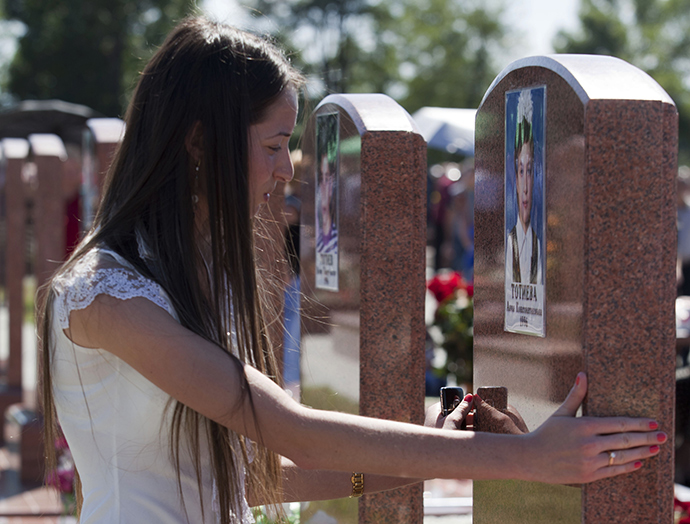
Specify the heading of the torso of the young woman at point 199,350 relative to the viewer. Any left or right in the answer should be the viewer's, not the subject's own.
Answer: facing to the right of the viewer

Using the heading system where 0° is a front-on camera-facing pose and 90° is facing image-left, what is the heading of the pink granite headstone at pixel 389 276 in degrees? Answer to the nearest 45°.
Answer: approximately 90°

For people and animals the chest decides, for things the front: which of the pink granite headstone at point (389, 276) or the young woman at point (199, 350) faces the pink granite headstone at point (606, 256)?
the young woman

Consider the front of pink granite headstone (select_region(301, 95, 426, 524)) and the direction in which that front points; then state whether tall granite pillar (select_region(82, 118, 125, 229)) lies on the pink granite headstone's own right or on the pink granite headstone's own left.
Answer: on the pink granite headstone's own right

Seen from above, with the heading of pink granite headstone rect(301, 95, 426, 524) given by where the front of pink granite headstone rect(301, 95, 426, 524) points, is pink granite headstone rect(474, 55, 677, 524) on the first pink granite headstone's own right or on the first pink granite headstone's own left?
on the first pink granite headstone's own left

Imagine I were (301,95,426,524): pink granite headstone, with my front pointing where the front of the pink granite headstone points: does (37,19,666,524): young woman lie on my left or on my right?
on my left

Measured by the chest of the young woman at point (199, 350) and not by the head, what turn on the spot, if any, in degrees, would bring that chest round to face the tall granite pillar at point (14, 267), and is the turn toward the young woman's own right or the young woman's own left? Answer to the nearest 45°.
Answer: approximately 135° to the young woman's own left

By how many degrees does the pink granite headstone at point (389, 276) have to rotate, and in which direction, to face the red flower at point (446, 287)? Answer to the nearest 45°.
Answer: approximately 90° to its right

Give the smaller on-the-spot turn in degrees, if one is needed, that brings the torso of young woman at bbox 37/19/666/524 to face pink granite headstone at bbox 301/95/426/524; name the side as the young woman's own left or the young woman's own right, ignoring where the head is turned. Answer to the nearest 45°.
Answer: approximately 45° to the young woman's own left

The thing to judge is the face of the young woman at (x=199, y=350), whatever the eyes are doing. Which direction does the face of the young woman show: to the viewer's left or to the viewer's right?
to the viewer's right

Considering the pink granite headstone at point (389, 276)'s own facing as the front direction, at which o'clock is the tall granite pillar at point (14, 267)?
The tall granite pillar is roughly at 2 o'clock from the pink granite headstone.

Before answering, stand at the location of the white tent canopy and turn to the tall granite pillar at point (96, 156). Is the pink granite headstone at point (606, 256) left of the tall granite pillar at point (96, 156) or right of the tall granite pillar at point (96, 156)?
left
